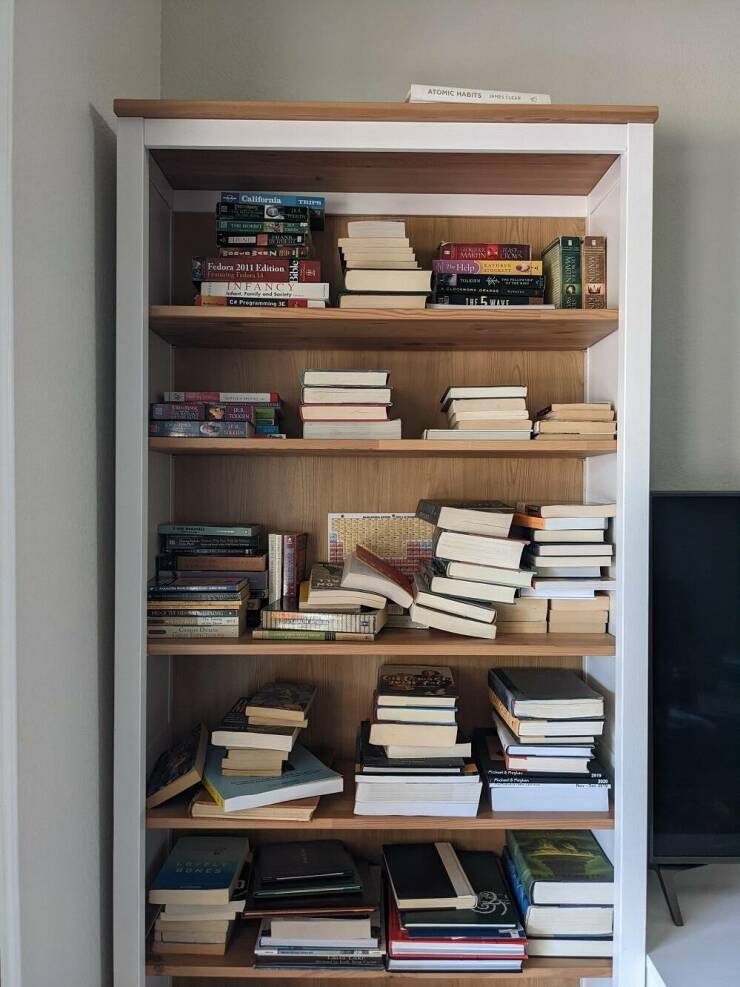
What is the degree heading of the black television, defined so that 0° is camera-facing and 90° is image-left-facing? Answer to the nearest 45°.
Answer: approximately 0°

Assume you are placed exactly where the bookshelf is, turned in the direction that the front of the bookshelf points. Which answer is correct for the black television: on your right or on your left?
on your left

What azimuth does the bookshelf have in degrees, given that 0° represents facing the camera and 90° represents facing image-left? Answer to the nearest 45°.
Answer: approximately 0°

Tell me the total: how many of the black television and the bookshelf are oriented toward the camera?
2
